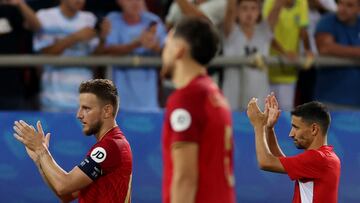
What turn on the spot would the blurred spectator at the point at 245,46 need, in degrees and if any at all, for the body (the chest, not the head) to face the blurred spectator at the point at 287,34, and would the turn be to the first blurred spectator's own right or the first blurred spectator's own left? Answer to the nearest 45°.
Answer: approximately 135° to the first blurred spectator's own left

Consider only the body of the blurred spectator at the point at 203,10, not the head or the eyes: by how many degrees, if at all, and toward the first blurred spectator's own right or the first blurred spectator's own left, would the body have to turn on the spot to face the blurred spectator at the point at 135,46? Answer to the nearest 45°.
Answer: approximately 90° to the first blurred spectator's own right

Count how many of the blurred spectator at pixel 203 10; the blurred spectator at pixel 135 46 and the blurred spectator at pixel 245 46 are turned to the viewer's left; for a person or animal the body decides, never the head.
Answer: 0

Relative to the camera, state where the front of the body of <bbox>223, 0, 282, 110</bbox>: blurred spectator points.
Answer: toward the camera

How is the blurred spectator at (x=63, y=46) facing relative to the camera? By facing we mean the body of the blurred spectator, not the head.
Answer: toward the camera

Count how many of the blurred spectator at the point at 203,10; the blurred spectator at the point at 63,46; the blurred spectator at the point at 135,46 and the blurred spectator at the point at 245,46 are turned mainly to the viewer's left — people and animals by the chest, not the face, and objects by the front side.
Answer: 0

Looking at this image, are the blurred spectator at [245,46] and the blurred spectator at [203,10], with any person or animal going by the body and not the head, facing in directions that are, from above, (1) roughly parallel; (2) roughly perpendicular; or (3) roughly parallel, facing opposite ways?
roughly parallel

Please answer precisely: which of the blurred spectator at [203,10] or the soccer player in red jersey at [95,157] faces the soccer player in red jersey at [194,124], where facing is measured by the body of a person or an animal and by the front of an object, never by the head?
the blurred spectator

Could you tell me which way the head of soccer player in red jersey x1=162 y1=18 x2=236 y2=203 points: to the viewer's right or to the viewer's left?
to the viewer's left

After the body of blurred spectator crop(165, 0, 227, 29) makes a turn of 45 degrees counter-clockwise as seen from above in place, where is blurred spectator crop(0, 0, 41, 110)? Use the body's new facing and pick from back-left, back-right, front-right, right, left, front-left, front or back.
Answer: back-right

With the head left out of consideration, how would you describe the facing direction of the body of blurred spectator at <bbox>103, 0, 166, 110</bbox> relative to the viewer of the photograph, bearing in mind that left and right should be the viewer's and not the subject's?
facing the viewer

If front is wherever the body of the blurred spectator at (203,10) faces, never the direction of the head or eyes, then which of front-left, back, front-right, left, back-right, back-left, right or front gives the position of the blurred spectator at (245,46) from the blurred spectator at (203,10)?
left
